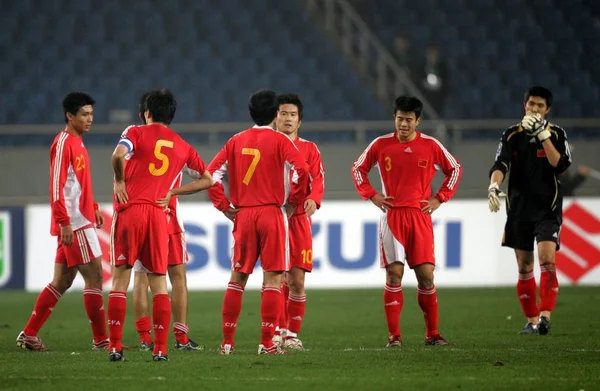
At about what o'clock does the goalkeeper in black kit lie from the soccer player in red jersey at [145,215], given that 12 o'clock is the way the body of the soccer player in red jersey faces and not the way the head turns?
The goalkeeper in black kit is roughly at 2 o'clock from the soccer player in red jersey.

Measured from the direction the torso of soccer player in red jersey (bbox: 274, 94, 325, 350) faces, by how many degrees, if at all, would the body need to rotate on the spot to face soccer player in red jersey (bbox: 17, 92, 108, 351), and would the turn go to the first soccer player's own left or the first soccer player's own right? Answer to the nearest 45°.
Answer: approximately 45° to the first soccer player's own right

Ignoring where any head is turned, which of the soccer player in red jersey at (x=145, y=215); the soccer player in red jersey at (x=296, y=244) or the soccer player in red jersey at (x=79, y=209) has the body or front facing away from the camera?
the soccer player in red jersey at (x=145, y=215)

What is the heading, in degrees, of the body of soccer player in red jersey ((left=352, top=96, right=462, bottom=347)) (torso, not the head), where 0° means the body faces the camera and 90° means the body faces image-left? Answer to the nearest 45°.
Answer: approximately 0°

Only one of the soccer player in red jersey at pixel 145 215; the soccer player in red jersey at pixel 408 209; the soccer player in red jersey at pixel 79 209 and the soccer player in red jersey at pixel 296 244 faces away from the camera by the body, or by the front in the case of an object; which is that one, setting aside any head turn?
the soccer player in red jersey at pixel 145 215

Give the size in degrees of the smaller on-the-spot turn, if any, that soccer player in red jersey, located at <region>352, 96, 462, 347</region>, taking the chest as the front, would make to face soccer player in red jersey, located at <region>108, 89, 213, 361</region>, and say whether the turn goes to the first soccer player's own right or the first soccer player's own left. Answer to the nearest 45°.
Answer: approximately 45° to the first soccer player's own right

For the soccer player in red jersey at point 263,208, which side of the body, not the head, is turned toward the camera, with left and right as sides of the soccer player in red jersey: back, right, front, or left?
back

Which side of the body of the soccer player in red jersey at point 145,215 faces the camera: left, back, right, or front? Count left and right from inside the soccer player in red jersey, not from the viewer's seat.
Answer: back

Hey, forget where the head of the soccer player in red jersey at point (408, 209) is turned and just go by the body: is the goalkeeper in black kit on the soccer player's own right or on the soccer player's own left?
on the soccer player's own left

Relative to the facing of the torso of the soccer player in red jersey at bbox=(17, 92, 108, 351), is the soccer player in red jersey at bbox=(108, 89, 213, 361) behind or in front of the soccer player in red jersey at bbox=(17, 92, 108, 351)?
in front

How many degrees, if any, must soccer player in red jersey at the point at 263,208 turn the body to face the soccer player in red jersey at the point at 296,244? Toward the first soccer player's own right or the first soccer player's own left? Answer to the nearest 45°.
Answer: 0° — they already face them

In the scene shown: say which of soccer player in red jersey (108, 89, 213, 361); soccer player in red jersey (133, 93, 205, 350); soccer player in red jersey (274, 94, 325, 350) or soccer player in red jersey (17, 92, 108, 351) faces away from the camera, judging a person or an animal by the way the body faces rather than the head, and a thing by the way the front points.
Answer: soccer player in red jersey (108, 89, 213, 361)

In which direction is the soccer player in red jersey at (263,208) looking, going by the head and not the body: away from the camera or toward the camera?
away from the camera
